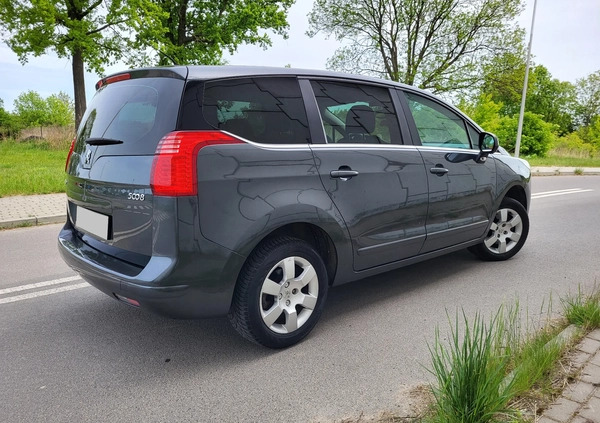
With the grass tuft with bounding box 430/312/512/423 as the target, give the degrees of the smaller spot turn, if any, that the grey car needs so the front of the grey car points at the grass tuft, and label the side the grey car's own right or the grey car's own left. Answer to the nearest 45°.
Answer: approximately 90° to the grey car's own right

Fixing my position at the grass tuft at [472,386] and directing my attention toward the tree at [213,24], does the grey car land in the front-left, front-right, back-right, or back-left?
front-left

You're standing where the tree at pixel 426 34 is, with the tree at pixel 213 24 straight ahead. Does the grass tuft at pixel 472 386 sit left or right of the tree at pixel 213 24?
left

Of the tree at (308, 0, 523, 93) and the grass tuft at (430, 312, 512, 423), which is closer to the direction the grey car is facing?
the tree

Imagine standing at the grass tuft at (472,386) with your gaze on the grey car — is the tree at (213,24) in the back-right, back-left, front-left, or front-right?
front-right

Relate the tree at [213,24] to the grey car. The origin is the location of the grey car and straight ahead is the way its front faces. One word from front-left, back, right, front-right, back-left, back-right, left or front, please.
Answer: front-left

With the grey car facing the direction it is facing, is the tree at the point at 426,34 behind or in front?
in front

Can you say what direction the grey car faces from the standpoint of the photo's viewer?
facing away from the viewer and to the right of the viewer
